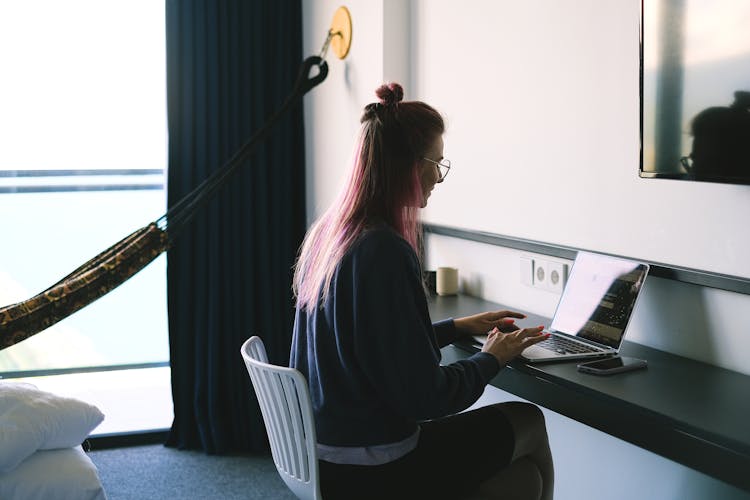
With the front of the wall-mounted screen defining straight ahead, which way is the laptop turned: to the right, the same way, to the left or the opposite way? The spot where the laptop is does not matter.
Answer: the same way

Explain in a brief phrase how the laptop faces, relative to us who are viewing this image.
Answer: facing the viewer and to the left of the viewer

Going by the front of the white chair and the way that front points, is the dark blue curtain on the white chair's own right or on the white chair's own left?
on the white chair's own left

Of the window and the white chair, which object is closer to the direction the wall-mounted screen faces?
the white chair

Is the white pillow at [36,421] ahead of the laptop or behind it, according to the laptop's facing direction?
ahead

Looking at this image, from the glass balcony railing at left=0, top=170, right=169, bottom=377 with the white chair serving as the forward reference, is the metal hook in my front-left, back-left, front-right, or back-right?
front-left

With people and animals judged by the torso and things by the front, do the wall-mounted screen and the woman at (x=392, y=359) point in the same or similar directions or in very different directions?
very different directions

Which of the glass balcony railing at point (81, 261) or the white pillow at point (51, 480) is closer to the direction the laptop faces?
the white pillow

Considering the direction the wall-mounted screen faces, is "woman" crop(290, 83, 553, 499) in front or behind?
in front

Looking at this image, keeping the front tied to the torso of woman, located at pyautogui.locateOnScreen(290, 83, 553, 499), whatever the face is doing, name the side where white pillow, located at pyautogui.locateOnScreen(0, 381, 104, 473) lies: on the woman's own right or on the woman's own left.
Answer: on the woman's own left

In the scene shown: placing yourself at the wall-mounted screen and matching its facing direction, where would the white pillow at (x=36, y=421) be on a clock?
The white pillow is roughly at 1 o'clock from the wall-mounted screen.

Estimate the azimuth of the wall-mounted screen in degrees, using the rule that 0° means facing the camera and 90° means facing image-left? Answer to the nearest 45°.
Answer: approximately 45°

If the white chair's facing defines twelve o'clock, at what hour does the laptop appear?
The laptop is roughly at 1 o'clock from the white chair.

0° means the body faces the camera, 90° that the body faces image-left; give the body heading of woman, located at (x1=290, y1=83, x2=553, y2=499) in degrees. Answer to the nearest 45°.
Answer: approximately 225°

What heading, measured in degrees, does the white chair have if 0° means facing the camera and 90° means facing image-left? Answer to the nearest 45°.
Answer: approximately 225°
